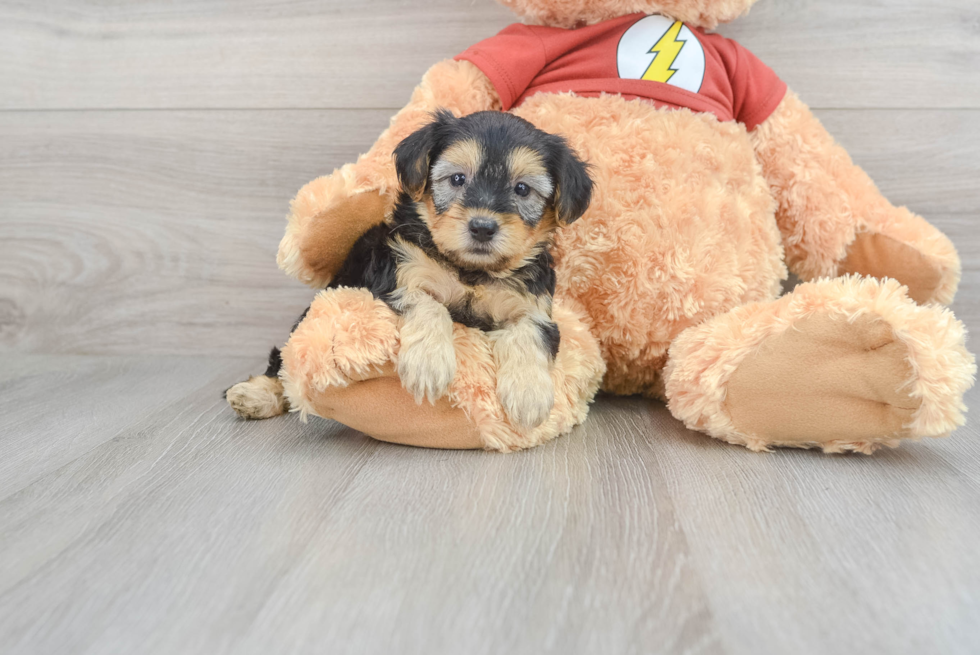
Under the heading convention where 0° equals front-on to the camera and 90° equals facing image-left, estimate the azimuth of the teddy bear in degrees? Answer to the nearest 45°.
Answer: approximately 0°
